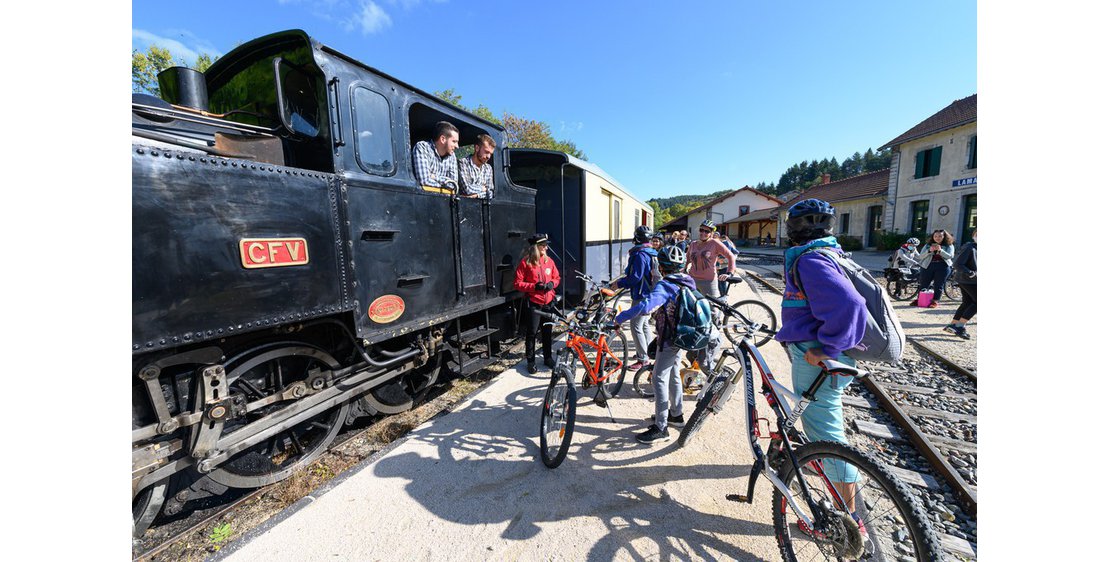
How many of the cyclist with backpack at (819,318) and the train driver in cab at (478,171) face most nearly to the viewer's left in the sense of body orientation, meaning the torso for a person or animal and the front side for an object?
1

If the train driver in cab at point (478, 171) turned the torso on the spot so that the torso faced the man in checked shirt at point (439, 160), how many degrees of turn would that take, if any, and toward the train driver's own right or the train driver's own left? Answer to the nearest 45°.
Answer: approximately 90° to the train driver's own right

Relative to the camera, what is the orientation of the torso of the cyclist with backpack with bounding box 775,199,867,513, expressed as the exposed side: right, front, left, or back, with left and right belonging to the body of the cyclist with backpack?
left

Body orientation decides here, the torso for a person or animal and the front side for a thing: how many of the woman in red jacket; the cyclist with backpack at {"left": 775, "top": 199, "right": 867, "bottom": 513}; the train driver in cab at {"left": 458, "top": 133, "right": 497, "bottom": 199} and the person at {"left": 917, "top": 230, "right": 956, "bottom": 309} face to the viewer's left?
1

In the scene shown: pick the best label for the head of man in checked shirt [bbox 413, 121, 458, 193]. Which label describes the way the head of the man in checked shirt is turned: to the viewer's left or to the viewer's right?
to the viewer's right

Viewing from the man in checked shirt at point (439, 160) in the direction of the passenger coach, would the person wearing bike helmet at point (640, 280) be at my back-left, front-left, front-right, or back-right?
front-right

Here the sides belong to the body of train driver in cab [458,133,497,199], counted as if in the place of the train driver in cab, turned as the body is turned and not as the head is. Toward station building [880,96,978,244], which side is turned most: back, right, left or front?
left

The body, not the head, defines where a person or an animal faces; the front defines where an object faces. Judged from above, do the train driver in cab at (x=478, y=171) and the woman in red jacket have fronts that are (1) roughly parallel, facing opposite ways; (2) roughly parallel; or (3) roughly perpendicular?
roughly parallel

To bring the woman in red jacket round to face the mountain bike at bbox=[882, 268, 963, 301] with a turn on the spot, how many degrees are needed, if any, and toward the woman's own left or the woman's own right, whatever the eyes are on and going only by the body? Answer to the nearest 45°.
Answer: approximately 90° to the woman's own left

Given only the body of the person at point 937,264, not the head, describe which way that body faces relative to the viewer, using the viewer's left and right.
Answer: facing the viewer

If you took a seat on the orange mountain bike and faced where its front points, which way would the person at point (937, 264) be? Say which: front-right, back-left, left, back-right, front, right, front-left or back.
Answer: back

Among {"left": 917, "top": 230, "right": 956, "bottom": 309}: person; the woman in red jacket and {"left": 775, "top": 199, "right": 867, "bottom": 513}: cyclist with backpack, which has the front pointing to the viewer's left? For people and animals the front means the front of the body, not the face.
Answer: the cyclist with backpack

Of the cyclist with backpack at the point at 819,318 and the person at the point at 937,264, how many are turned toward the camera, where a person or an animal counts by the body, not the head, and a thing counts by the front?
1
